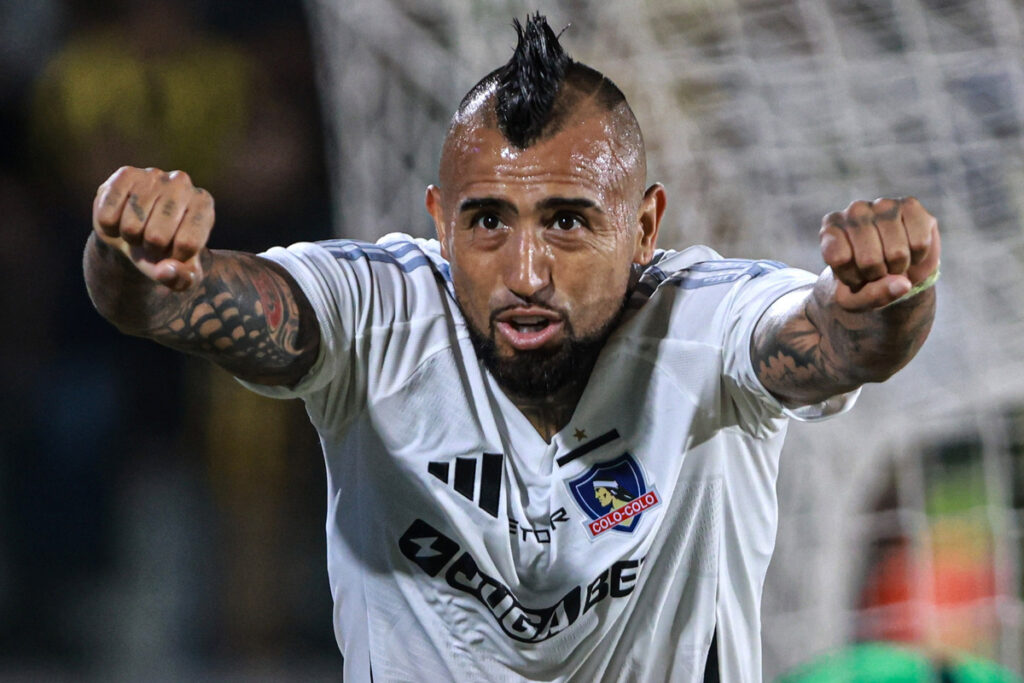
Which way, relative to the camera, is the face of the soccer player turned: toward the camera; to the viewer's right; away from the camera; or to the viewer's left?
toward the camera

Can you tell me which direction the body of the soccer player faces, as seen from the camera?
toward the camera
